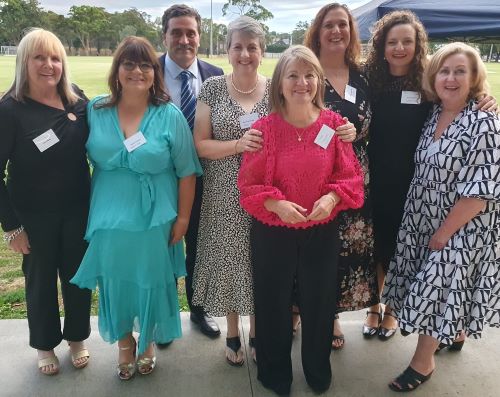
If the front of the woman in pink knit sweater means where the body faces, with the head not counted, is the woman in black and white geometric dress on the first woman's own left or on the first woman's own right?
on the first woman's own left

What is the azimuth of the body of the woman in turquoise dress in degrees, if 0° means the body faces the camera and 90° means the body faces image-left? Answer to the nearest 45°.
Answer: approximately 0°

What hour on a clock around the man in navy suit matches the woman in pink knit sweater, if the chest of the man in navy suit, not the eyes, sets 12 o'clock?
The woman in pink knit sweater is roughly at 11 o'clock from the man in navy suit.

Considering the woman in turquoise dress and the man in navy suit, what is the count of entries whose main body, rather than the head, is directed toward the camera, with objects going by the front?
2

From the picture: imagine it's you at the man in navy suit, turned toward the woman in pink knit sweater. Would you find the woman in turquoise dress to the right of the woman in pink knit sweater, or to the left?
right

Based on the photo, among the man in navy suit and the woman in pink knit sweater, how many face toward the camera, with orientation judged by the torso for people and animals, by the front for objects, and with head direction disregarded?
2
